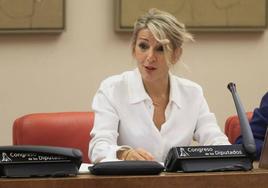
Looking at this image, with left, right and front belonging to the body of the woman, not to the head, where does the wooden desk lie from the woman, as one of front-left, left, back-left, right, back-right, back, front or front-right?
front

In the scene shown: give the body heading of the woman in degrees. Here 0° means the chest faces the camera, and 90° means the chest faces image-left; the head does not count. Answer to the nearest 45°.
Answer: approximately 0°

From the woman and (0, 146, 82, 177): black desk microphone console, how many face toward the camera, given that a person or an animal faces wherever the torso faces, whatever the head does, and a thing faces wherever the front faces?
2

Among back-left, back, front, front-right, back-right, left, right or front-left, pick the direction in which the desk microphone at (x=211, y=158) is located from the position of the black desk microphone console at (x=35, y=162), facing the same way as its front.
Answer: left

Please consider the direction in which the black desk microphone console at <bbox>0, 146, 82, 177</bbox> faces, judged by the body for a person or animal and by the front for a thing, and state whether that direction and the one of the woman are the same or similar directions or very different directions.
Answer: same or similar directions

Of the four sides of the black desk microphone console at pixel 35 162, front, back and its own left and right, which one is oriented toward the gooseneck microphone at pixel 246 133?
left

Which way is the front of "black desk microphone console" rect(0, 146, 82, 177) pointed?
toward the camera

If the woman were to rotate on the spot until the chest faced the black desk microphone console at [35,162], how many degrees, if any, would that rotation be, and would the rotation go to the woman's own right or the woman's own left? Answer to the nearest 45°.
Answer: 0° — they already face it
